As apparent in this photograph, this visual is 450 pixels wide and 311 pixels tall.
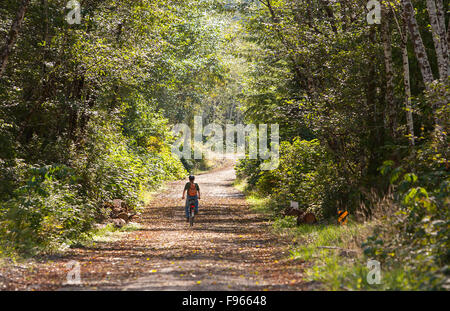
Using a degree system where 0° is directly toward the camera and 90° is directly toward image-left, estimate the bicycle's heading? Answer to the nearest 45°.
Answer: approximately 180°

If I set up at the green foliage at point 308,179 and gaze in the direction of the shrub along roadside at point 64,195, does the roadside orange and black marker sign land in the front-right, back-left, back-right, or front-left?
front-left

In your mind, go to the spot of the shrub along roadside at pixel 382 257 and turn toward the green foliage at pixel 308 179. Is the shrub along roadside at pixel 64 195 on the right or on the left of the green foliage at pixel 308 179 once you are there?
left

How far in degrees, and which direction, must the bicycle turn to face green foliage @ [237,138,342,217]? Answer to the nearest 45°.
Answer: approximately 90° to its right

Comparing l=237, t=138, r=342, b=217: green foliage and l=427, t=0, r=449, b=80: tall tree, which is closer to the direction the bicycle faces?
the green foliage

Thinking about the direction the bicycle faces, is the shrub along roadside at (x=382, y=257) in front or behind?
behind
